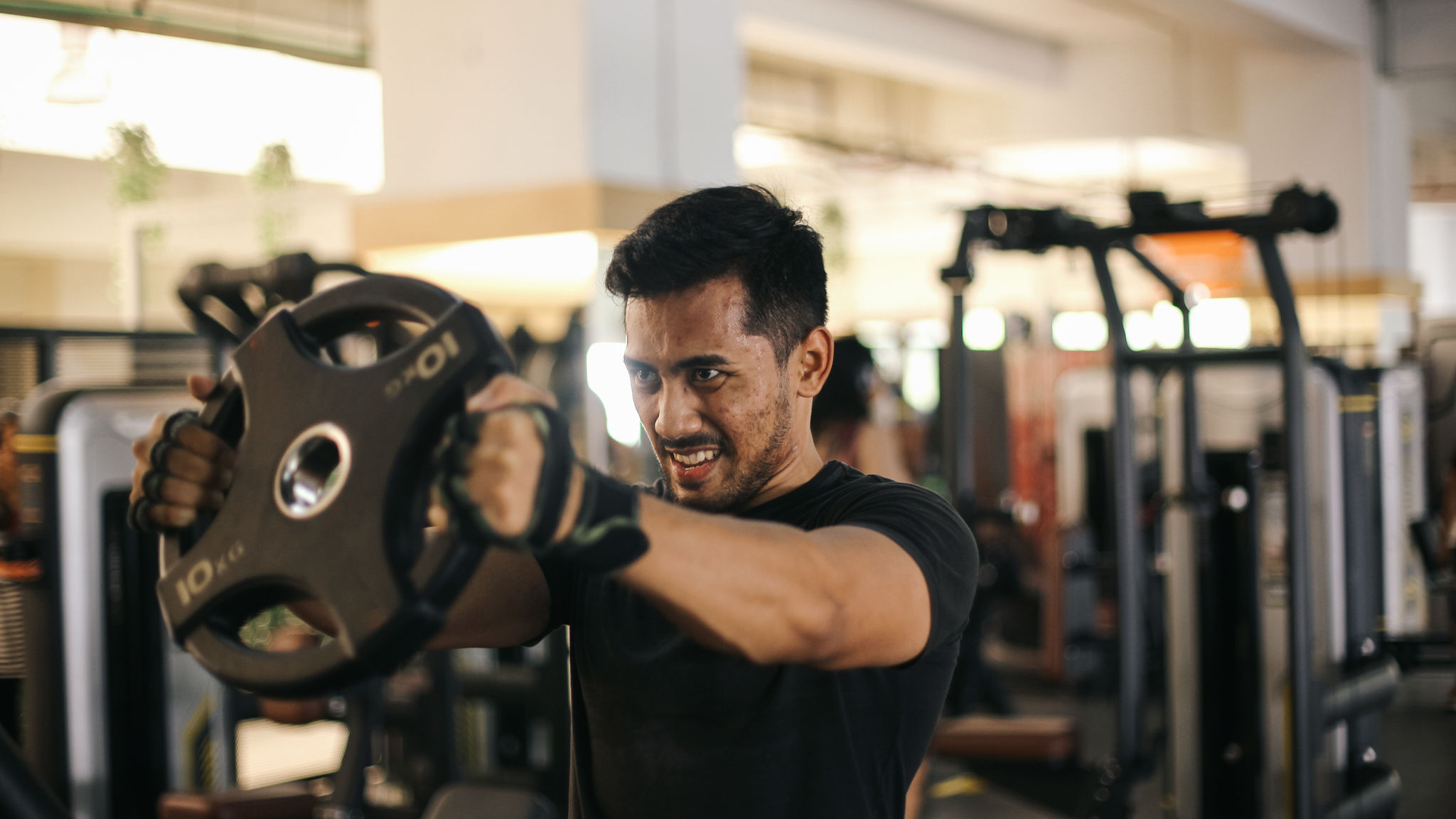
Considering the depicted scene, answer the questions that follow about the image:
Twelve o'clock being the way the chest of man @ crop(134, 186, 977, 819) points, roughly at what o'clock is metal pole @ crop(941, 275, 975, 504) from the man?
The metal pole is roughly at 5 o'clock from the man.

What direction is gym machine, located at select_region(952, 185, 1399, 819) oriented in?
to the viewer's left

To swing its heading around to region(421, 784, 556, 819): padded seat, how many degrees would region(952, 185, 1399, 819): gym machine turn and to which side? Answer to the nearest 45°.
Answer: approximately 45° to its right

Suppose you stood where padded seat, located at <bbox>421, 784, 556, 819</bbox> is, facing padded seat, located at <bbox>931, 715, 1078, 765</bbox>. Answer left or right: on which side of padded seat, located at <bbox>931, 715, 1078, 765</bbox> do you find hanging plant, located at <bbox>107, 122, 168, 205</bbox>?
left

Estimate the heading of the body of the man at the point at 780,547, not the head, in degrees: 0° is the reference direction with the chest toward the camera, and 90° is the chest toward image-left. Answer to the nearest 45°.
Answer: approximately 45°

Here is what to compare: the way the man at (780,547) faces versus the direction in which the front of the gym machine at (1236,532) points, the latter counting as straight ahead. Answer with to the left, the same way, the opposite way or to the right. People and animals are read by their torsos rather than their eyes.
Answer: the same way

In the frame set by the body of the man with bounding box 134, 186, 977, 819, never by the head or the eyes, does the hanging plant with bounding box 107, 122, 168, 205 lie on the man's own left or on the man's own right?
on the man's own right
